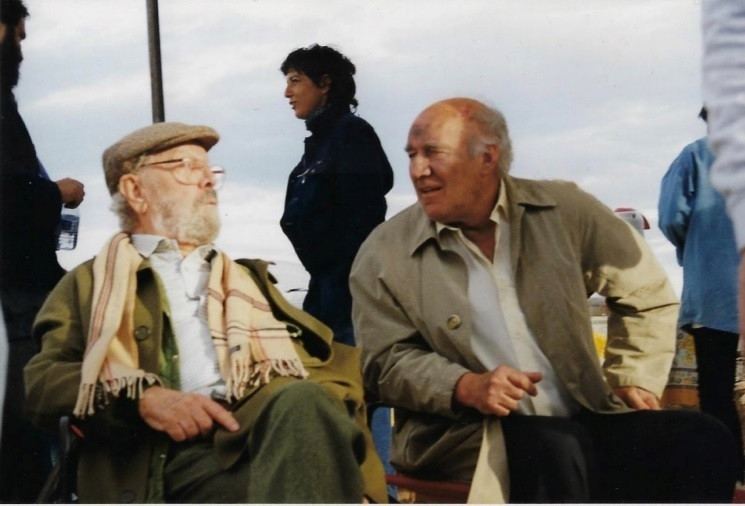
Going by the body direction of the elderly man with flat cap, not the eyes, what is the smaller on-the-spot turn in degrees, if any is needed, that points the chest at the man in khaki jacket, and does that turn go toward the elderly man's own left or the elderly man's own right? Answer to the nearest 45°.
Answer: approximately 45° to the elderly man's own left

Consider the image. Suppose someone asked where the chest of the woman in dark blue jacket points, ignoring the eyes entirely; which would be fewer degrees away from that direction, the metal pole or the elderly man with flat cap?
the metal pole

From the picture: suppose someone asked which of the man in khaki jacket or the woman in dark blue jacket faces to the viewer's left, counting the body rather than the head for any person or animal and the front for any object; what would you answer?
the woman in dark blue jacket

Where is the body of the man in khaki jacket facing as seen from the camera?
toward the camera

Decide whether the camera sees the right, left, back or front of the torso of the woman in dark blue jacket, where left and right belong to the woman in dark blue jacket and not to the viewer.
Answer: left

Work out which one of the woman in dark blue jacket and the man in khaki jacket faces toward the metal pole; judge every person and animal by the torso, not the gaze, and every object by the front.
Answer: the woman in dark blue jacket

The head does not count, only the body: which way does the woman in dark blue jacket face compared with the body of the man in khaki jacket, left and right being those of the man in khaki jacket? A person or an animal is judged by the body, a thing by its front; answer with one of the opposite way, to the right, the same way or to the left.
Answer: to the right

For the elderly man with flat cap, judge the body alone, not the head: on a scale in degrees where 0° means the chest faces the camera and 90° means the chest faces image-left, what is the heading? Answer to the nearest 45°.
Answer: approximately 315°

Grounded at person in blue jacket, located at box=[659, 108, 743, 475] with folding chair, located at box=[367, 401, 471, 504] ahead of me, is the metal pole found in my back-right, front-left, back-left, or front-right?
front-right

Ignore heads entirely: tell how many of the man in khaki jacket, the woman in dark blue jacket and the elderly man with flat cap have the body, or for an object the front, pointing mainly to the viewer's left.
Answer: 1

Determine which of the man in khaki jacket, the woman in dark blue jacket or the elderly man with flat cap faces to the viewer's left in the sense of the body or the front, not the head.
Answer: the woman in dark blue jacket

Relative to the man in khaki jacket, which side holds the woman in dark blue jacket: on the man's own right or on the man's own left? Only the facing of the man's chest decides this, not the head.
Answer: on the man's own right

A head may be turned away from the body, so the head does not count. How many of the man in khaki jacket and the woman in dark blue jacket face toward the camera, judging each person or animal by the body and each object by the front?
1

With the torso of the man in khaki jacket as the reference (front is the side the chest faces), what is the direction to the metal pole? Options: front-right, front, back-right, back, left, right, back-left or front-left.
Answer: right

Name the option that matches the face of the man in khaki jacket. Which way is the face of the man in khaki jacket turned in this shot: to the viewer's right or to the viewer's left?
to the viewer's left

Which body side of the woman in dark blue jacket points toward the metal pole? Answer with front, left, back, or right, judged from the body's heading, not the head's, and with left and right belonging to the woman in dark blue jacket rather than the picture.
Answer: front
